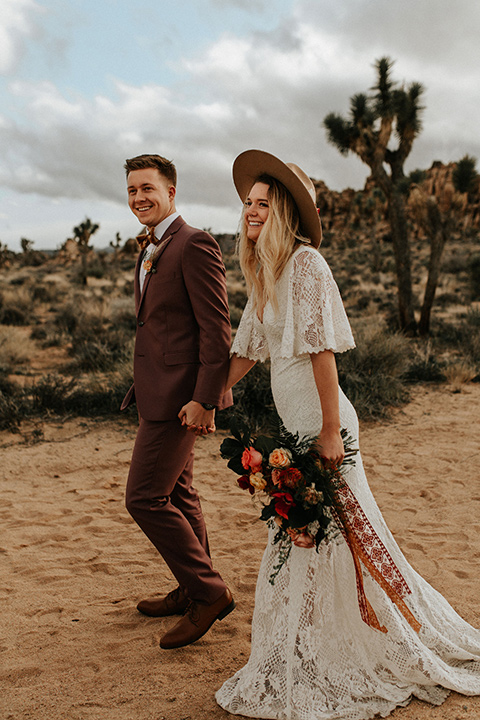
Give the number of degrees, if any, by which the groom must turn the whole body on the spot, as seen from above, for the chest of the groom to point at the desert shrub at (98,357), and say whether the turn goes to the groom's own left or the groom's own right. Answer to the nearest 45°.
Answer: approximately 135° to the groom's own right

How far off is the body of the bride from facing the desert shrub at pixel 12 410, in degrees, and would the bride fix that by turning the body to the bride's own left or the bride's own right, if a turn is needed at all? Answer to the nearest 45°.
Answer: approximately 90° to the bride's own right

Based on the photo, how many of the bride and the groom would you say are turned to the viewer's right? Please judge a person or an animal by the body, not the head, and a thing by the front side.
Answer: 0

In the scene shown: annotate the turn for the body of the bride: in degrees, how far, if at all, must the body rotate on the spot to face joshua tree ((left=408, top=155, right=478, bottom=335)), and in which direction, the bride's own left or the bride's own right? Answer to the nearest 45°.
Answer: approximately 135° to the bride's own right

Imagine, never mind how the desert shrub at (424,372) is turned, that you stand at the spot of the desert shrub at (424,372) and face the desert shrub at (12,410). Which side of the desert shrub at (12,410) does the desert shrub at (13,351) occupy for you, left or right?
right

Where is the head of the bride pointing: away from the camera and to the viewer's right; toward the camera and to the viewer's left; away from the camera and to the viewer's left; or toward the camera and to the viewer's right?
toward the camera and to the viewer's left

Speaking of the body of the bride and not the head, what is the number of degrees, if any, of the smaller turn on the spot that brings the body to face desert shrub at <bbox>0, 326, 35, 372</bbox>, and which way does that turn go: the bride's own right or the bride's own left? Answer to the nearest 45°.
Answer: approximately 90° to the bride's own right

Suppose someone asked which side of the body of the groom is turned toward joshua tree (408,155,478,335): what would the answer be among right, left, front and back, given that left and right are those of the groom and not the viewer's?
back

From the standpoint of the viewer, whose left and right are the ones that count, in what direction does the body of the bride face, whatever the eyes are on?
facing the viewer and to the left of the viewer

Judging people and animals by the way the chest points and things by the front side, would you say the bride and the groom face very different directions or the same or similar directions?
same or similar directions
